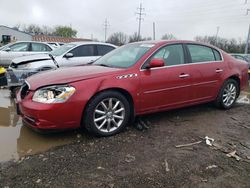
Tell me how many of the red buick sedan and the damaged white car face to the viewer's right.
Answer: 0

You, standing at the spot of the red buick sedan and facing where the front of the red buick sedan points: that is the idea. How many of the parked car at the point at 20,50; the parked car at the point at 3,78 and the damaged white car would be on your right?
3

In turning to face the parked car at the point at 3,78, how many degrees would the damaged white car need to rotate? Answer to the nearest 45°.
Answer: approximately 45° to its right

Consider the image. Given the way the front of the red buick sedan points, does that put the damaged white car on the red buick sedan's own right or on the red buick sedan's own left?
on the red buick sedan's own right

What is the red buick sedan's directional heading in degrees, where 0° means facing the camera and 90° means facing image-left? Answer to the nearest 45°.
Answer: approximately 45°

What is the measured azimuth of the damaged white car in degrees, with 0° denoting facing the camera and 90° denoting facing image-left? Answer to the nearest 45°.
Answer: approximately 45°

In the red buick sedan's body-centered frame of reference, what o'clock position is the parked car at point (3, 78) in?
The parked car is roughly at 3 o'clock from the red buick sedan.
